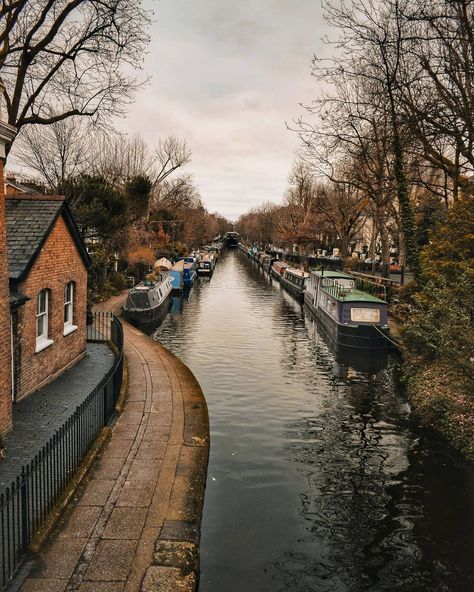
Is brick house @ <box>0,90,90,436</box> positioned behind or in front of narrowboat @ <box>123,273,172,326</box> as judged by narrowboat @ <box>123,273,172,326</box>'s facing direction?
in front

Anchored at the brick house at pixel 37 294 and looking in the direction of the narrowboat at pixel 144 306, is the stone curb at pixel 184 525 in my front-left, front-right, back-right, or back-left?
back-right

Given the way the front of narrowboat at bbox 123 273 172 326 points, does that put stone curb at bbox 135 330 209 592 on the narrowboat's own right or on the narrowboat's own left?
on the narrowboat's own left

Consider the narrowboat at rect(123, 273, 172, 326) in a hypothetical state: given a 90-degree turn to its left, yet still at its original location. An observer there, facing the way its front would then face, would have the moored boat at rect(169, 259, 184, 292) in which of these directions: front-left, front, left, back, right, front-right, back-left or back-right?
back-left

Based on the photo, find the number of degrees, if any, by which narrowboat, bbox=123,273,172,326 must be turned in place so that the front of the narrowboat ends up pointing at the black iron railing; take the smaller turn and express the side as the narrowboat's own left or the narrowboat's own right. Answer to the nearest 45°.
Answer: approximately 45° to the narrowboat's own left

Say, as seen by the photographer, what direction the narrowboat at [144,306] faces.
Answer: facing the viewer and to the left of the viewer

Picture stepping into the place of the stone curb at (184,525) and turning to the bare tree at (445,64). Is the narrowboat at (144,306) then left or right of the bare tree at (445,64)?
left
